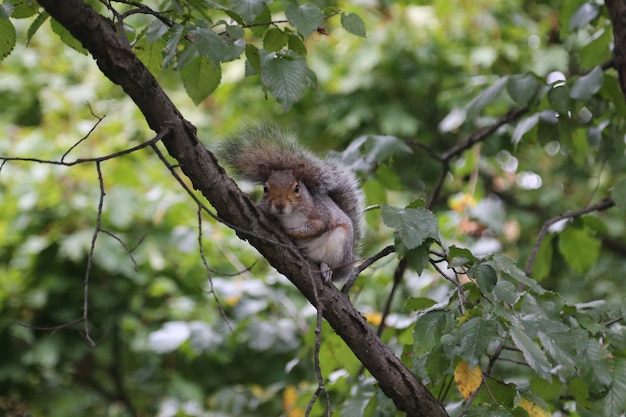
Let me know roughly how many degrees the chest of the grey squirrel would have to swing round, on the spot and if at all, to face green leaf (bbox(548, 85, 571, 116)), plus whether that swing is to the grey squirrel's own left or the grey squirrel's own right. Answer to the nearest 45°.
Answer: approximately 135° to the grey squirrel's own left

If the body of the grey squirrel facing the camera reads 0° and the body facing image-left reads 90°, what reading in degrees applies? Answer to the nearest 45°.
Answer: approximately 45°

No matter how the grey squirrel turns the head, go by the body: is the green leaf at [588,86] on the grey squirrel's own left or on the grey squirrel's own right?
on the grey squirrel's own left
